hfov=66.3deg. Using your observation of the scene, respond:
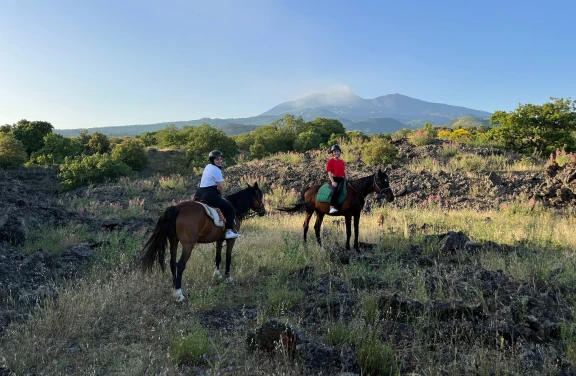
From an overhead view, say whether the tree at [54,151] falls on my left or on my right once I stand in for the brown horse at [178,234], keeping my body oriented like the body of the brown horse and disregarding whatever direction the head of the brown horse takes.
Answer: on my left

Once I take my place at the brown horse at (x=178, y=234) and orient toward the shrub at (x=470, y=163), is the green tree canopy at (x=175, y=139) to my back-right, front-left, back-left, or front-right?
front-left

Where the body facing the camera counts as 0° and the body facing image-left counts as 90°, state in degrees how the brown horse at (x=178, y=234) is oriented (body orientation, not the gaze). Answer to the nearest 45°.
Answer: approximately 225°

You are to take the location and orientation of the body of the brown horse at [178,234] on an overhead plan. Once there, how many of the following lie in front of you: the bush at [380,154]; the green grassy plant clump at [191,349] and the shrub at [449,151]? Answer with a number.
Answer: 2

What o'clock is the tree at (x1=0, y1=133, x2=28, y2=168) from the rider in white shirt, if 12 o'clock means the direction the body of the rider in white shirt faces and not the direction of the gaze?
The tree is roughly at 8 o'clock from the rider in white shirt.

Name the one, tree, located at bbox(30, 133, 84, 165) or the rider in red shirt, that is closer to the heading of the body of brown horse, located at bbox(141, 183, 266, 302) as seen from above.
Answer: the rider in red shirt

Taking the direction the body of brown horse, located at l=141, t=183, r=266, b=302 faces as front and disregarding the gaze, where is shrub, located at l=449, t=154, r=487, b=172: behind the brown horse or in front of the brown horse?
in front

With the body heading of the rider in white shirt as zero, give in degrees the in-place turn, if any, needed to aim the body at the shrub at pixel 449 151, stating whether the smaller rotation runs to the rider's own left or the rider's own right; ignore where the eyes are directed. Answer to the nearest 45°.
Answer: approximately 45° to the rider's own left

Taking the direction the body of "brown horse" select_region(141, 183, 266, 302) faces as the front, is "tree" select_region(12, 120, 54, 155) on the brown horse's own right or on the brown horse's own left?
on the brown horse's own left

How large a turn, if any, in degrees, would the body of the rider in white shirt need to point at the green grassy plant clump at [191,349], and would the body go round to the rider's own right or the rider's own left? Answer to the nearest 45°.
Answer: approximately 90° to the rider's own right

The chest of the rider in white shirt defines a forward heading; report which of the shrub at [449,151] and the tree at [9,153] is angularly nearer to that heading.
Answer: the shrub

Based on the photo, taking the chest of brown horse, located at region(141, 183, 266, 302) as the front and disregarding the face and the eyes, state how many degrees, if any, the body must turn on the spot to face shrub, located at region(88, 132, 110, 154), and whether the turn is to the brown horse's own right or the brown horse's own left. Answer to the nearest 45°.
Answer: approximately 45° to the brown horse's own left

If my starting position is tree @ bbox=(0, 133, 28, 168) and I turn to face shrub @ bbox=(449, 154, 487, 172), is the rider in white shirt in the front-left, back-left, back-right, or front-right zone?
front-right

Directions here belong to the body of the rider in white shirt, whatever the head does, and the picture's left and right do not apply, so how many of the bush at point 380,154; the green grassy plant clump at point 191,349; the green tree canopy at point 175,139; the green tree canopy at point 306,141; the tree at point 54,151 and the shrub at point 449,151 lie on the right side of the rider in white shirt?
1

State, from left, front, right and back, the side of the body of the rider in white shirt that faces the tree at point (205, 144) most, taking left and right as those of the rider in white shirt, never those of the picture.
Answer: left

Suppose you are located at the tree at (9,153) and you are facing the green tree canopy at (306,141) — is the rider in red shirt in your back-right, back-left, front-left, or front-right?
front-right

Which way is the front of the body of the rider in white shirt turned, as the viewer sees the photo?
to the viewer's right
